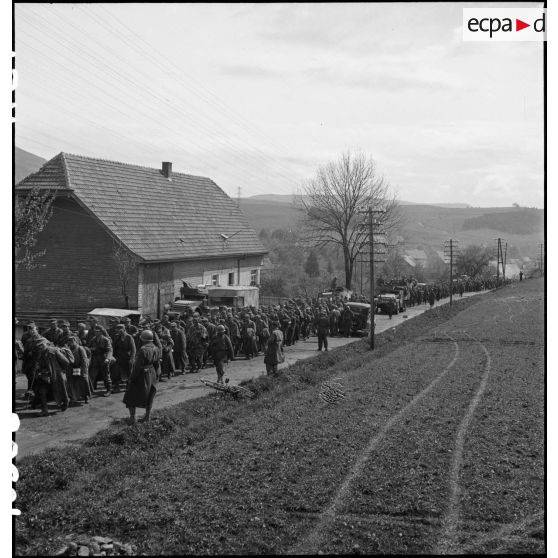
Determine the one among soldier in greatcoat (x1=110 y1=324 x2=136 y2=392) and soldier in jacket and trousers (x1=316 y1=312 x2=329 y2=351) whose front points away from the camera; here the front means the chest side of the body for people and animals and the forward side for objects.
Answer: soldier in jacket and trousers (x1=316 y1=312 x2=329 y2=351)

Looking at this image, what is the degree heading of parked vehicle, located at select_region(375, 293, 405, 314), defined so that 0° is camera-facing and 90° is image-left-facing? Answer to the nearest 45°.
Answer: approximately 45°

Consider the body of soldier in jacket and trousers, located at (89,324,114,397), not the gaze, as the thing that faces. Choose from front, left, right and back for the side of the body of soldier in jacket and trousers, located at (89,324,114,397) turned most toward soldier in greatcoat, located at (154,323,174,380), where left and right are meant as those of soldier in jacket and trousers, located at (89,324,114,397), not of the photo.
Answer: back

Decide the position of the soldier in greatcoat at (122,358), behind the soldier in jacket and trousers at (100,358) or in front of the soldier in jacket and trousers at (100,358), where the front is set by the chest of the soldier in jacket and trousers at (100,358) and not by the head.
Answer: behind

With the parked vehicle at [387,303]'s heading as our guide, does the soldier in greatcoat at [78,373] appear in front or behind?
in front

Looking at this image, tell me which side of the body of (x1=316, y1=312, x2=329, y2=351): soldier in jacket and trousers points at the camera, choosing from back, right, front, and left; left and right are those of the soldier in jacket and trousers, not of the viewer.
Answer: back

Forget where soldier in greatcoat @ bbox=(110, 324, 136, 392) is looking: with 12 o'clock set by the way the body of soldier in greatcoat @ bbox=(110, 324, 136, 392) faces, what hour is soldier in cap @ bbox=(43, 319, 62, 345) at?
soldier in cap @ bbox=(43, 319, 62, 345) is roughly at 2 o'clock from soldier in greatcoat @ bbox=(110, 324, 136, 392).

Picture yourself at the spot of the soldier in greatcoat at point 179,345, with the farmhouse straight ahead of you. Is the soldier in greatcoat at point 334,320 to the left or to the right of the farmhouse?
right

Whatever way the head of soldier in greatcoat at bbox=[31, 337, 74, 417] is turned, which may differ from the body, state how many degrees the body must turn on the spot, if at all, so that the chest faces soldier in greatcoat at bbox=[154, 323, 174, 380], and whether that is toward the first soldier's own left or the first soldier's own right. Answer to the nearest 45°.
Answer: approximately 180°

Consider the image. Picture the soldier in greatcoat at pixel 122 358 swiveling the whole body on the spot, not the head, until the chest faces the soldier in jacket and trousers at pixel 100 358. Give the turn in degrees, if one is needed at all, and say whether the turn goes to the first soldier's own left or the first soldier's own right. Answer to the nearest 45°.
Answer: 0° — they already face them

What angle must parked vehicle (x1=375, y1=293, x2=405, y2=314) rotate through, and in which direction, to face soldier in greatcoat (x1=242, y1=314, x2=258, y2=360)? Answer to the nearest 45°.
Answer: approximately 45° to its left

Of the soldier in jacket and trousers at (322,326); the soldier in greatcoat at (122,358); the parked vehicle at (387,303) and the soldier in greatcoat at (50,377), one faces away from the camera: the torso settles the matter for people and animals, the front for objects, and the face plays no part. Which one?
the soldier in jacket and trousers at (322,326)

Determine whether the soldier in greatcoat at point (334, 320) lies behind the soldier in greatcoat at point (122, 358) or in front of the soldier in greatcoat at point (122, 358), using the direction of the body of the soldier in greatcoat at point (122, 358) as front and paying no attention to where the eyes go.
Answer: behind
